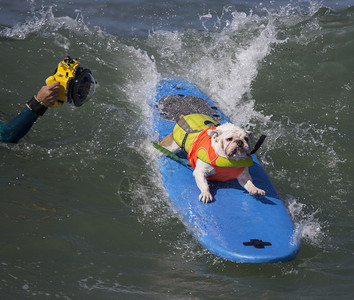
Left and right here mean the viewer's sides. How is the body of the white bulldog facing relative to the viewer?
facing the viewer and to the right of the viewer
